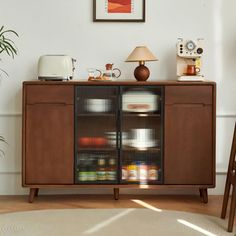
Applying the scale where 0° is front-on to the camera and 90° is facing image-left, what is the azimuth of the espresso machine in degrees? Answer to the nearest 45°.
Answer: approximately 0°

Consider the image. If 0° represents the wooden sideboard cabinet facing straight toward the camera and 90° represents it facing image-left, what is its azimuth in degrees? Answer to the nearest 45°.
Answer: approximately 0°

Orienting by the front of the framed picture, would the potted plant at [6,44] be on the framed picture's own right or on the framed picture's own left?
on the framed picture's own right
